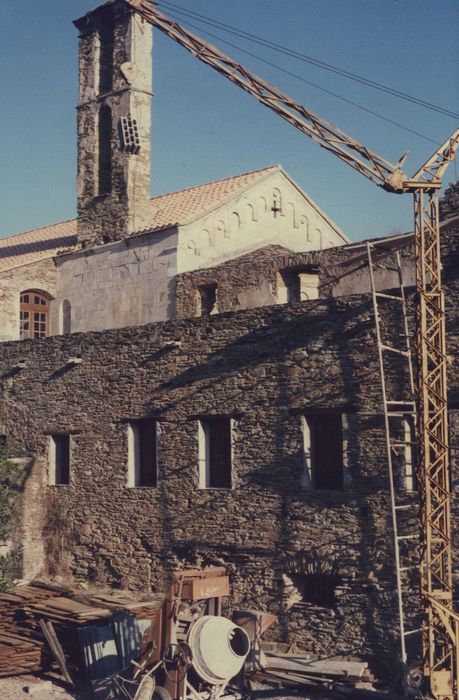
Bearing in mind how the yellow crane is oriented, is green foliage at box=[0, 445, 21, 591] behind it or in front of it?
in front

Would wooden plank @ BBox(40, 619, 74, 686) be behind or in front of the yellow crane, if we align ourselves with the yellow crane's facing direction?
in front

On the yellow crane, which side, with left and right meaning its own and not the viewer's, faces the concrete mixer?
front

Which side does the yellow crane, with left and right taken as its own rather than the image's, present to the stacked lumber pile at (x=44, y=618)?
front

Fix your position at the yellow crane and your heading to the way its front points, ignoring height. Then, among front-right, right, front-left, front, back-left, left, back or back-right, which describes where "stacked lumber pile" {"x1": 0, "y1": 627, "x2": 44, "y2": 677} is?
front

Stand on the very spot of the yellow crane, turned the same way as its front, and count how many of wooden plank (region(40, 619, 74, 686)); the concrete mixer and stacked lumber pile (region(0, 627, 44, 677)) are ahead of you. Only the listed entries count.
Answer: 3

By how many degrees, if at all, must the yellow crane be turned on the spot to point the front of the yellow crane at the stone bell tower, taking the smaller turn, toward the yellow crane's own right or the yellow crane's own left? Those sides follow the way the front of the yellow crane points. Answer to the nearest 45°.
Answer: approximately 45° to the yellow crane's own right

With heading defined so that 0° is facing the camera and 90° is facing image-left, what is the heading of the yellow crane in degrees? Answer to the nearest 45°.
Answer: approximately 90°
